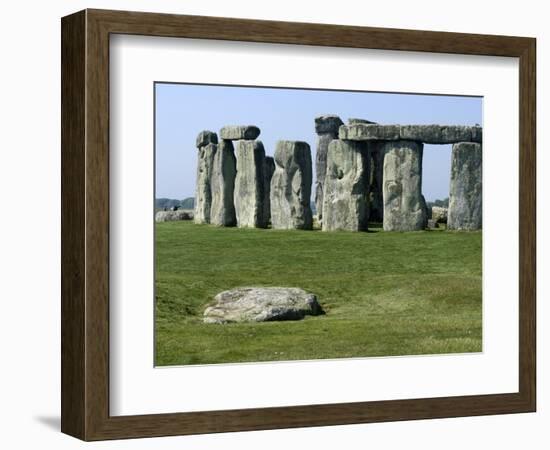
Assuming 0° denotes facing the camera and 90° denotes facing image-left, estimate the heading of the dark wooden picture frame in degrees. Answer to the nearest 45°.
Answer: approximately 315°
